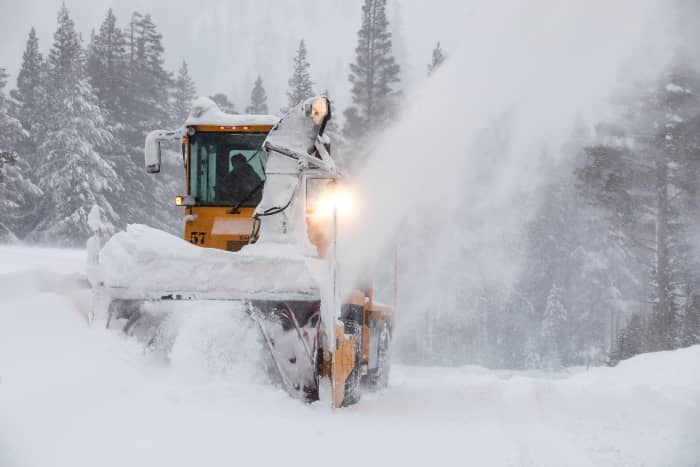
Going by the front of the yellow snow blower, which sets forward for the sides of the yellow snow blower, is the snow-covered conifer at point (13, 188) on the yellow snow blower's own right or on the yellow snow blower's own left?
on the yellow snow blower's own right

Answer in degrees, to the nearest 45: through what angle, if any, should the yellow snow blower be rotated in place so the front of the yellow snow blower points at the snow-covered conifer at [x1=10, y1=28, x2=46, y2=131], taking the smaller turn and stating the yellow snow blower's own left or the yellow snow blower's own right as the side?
approximately 135° to the yellow snow blower's own right

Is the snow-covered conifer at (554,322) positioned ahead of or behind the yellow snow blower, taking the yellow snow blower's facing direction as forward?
behind

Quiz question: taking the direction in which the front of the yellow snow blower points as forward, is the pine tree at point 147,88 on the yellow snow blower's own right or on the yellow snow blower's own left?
on the yellow snow blower's own right

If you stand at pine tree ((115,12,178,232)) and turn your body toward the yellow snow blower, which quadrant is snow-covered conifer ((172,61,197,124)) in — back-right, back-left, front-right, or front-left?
back-left

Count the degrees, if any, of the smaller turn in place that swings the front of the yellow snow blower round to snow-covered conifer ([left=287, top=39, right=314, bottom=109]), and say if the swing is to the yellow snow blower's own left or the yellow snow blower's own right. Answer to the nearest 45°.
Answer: approximately 135° to the yellow snow blower's own right

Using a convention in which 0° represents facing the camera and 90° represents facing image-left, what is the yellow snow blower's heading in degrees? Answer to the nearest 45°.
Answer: approximately 45°

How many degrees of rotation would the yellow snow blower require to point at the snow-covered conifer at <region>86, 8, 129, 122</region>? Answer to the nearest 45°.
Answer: approximately 135° to its right

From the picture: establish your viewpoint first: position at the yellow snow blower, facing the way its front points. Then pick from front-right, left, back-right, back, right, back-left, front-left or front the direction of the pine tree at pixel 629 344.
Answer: back

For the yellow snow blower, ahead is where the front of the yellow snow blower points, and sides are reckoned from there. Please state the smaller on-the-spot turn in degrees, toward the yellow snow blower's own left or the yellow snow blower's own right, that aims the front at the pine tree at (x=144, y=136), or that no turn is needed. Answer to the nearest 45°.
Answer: approximately 135° to the yellow snow blower's own right

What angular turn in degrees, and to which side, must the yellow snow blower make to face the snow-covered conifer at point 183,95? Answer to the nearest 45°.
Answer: approximately 135° to its right
